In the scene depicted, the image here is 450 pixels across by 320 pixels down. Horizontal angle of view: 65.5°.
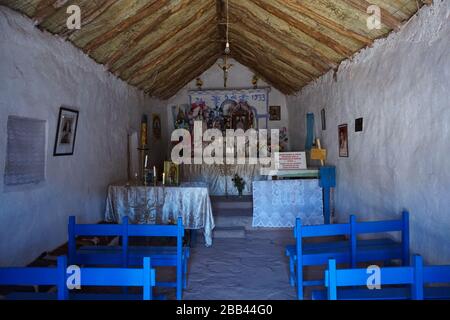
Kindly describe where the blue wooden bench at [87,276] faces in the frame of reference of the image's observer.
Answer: facing away from the viewer

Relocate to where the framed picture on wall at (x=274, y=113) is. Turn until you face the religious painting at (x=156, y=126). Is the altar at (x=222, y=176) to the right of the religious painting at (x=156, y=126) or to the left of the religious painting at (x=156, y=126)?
left

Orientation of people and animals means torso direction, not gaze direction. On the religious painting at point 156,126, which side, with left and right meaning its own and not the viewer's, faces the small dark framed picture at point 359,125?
front

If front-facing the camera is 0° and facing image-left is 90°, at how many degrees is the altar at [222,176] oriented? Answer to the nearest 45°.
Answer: approximately 0°

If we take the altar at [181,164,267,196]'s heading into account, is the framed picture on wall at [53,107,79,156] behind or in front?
in front

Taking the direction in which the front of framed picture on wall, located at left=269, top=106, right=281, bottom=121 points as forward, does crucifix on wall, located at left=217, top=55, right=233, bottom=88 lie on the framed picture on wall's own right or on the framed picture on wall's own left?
on the framed picture on wall's own right

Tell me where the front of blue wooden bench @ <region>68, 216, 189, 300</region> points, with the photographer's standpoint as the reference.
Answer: facing away from the viewer

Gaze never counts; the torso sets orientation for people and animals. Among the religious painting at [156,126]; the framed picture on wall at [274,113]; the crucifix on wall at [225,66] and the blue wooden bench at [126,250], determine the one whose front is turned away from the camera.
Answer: the blue wooden bench

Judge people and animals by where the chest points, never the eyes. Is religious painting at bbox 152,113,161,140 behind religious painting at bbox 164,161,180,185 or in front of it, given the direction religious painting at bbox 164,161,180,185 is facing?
behind

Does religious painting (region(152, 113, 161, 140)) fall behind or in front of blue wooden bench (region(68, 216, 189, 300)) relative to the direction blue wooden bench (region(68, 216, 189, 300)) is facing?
in front

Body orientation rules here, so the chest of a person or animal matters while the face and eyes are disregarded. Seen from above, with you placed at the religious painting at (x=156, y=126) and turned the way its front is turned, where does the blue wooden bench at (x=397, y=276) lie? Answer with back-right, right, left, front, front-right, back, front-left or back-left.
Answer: front-right

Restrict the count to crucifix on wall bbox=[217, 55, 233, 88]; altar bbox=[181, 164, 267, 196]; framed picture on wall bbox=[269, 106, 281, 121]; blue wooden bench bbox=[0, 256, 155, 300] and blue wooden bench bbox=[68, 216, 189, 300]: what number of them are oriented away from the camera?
2

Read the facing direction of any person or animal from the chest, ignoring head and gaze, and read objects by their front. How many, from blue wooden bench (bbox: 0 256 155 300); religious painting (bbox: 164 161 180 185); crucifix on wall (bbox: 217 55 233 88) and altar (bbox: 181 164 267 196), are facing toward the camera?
3

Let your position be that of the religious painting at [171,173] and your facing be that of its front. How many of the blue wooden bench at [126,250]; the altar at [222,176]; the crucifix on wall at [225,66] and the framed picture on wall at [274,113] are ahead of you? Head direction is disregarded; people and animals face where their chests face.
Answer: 1
